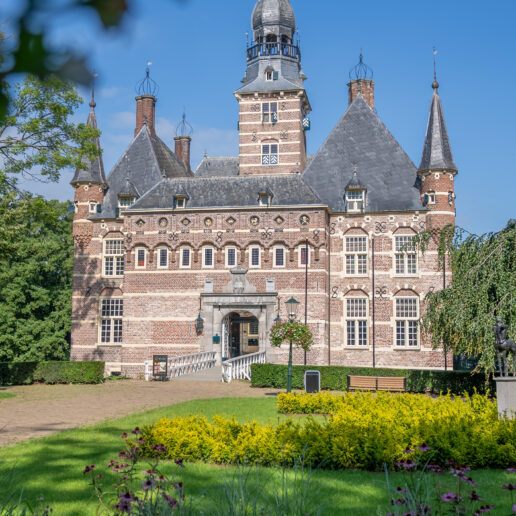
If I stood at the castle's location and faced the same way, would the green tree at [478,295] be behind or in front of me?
in front

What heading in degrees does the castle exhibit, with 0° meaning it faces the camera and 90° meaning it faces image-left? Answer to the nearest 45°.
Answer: approximately 0°

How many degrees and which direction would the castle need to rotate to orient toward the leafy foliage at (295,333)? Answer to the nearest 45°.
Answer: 0° — it already faces it

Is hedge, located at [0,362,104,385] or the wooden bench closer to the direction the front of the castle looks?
the wooden bench

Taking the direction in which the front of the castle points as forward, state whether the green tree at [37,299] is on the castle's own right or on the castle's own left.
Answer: on the castle's own right

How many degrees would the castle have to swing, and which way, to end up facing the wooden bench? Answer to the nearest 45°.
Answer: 0° — it already faces it

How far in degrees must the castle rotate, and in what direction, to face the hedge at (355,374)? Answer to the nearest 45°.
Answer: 0° — it already faces it

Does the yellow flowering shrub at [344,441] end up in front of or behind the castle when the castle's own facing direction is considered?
in front
